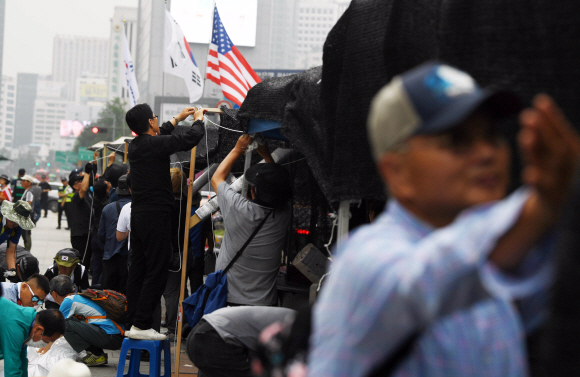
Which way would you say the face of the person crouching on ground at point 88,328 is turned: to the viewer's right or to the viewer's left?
to the viewer's left

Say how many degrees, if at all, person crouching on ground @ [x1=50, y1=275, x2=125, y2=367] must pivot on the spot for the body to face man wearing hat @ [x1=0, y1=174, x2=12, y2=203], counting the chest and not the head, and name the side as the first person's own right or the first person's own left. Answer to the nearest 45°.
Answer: approximately 90° to the first person's own right

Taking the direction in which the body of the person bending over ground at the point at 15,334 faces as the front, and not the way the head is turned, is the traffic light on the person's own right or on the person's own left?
on the person's own left

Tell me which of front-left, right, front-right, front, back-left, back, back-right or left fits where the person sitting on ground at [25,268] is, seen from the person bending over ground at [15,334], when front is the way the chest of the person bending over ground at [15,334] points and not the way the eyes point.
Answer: left

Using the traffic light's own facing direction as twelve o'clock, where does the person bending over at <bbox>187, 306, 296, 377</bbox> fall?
The person bending over is roughly at 12 o'clock from the traffic light.

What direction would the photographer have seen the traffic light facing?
facing the viewer

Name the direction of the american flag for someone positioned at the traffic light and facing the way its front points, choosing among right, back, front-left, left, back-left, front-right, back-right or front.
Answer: front

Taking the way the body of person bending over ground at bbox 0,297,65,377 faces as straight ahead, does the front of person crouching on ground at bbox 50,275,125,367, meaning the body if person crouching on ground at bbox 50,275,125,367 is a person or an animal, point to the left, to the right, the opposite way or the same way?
the opposite way

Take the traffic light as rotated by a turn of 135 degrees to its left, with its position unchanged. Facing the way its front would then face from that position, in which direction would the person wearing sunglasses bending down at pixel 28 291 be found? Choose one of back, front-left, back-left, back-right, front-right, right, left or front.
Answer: back-right

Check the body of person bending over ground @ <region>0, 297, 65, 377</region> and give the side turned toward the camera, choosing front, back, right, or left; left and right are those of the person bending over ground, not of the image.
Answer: right

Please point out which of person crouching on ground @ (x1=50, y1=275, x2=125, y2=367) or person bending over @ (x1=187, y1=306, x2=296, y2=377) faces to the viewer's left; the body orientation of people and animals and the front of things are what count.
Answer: person crouching on ground @ (x1=50, y1=275, x2=125, y2=367)

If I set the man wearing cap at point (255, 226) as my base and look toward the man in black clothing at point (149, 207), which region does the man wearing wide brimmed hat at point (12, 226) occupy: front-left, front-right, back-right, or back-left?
front-right

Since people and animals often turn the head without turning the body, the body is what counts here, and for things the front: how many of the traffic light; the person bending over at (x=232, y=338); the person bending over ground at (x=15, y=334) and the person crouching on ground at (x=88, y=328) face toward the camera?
1

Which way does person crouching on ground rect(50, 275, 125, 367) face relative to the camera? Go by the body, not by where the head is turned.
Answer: to the viewer's left
